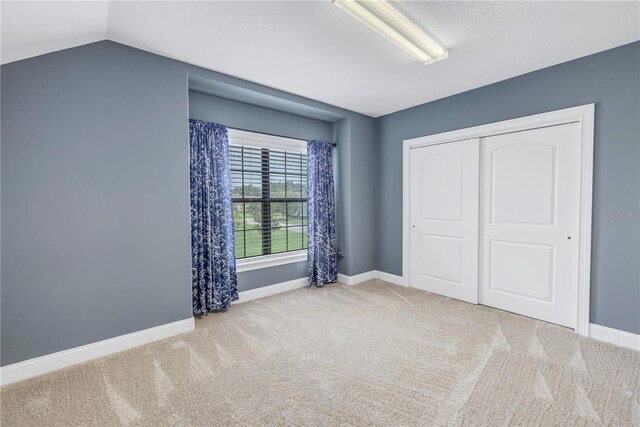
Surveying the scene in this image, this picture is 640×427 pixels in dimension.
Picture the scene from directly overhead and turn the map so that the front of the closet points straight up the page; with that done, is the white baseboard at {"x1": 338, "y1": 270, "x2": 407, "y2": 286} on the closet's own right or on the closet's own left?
on the closet's own right

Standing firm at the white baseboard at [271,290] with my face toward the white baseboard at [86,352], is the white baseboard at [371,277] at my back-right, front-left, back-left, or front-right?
back-left

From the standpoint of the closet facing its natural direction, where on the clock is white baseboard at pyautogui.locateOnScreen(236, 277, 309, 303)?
The white baseboard is roughly at 1 o'clock from the closet.

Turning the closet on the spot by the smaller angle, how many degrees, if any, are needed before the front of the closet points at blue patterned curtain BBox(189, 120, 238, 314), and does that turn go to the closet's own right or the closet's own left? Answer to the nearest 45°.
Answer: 0° — it already faces it

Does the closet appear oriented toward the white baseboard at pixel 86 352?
yes

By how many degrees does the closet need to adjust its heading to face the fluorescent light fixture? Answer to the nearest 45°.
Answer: approximately 45° to its left

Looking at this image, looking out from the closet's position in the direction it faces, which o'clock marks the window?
The window is roughly at 1 o'clock from the closet.

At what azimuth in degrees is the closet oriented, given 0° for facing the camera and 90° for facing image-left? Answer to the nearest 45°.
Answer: approximately 45°
